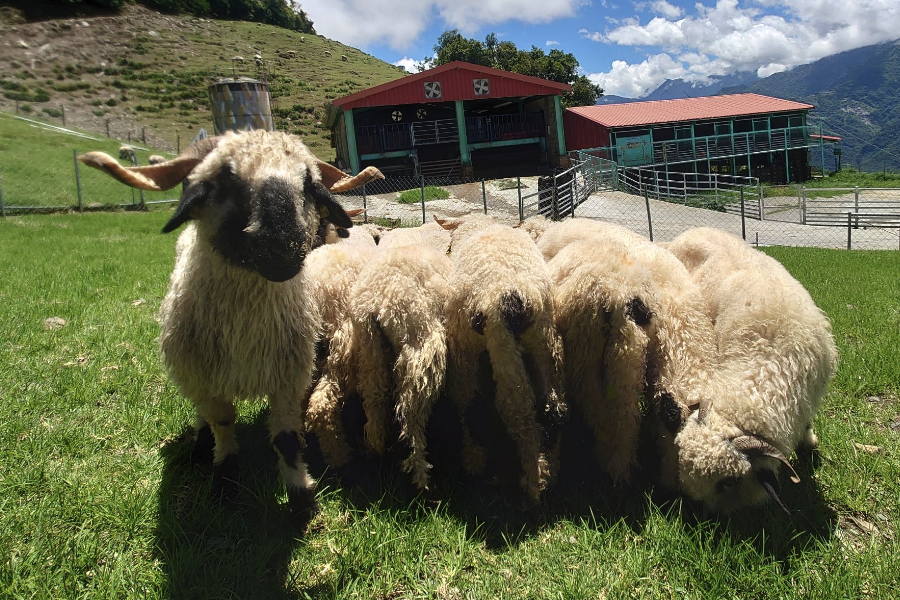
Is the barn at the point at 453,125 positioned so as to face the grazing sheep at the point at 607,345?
yes

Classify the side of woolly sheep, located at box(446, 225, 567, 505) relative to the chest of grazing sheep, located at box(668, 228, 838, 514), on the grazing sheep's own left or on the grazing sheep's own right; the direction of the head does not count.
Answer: on the grazing sheep's own right

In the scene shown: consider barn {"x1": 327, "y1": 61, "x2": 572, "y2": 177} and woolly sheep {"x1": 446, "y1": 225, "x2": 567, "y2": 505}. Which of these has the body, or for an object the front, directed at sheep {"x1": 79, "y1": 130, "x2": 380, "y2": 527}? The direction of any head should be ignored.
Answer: the barn

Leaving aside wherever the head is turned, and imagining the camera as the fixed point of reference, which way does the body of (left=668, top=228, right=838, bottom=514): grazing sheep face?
toward the camera

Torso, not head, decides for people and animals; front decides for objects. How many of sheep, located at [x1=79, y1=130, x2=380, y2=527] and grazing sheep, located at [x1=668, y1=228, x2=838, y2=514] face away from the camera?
0

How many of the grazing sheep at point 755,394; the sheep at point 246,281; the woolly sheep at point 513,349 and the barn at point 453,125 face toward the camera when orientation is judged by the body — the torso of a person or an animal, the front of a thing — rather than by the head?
3

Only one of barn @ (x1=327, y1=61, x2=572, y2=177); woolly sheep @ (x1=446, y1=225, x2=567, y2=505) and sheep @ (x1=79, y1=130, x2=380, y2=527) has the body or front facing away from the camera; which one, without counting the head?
the woolly sheep

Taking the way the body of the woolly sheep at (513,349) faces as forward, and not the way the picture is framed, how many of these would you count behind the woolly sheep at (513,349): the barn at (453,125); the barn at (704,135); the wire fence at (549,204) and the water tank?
0

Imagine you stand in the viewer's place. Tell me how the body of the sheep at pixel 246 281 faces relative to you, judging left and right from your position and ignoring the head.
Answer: facing the viewer

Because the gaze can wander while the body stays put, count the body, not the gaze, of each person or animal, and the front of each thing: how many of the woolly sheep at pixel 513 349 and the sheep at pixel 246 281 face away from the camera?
1

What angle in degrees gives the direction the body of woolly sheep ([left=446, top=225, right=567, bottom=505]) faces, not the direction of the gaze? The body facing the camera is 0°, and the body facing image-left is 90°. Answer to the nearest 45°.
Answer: approximately 180°

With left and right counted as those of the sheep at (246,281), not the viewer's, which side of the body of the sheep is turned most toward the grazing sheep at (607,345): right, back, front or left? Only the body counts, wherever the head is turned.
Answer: left

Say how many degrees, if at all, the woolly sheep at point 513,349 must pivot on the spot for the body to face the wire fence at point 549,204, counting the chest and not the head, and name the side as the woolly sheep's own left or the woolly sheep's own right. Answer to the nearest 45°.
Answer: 0° — it already faces it

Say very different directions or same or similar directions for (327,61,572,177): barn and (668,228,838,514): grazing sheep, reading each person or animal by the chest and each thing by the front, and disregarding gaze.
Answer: same or similar directions

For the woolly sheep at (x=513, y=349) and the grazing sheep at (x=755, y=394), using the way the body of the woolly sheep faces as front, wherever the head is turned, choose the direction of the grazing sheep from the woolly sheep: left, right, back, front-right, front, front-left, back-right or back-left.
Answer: right

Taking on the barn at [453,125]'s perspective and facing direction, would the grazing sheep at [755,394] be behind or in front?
in front
